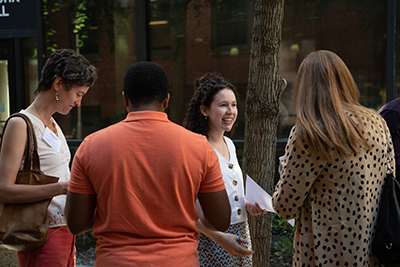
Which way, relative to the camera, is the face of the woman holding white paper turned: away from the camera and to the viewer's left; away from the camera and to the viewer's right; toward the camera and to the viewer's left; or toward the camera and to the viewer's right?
toward the camera and to the viewer's right

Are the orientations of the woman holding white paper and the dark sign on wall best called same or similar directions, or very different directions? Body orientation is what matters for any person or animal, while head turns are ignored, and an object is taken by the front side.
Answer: same or similar directions

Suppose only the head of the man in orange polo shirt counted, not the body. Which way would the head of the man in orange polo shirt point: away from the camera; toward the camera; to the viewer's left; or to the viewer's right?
away from the camera

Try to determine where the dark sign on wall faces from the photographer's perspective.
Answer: facing the viewer

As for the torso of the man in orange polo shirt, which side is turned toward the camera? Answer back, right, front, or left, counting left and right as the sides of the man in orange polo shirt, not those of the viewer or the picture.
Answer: back

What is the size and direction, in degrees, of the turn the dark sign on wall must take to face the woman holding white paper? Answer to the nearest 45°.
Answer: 0° — it already faces them

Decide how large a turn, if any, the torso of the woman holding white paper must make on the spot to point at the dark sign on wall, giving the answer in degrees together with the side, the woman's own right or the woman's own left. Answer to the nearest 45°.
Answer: approximately 180°

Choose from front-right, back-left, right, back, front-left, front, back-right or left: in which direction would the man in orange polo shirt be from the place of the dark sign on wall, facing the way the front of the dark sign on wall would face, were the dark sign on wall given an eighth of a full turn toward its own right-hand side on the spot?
front-left

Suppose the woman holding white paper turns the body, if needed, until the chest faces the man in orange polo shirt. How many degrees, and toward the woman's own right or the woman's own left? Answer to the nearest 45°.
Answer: approximately 45° to the woman's own right

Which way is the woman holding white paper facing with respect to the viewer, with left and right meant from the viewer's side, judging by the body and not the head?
facing the viewer and to the right of the viewer
